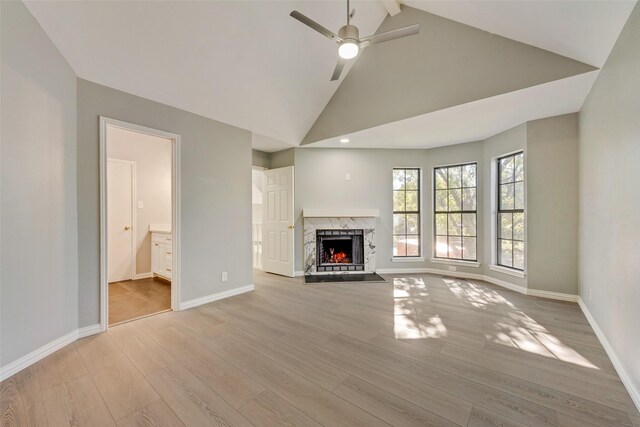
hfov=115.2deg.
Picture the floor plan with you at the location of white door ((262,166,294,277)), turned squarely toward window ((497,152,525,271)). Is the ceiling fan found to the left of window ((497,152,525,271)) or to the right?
right

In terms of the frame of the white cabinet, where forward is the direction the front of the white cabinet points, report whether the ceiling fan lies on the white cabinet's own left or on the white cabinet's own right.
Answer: on the white cabinet's own left

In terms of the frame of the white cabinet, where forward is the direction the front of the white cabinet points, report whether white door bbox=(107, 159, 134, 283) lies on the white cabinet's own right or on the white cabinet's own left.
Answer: on the white cabinet's own right

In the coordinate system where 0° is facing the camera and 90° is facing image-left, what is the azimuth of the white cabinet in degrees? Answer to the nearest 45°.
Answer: approximately 45°

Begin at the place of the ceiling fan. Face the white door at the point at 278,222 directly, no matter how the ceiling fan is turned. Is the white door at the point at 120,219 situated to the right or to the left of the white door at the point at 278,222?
left
